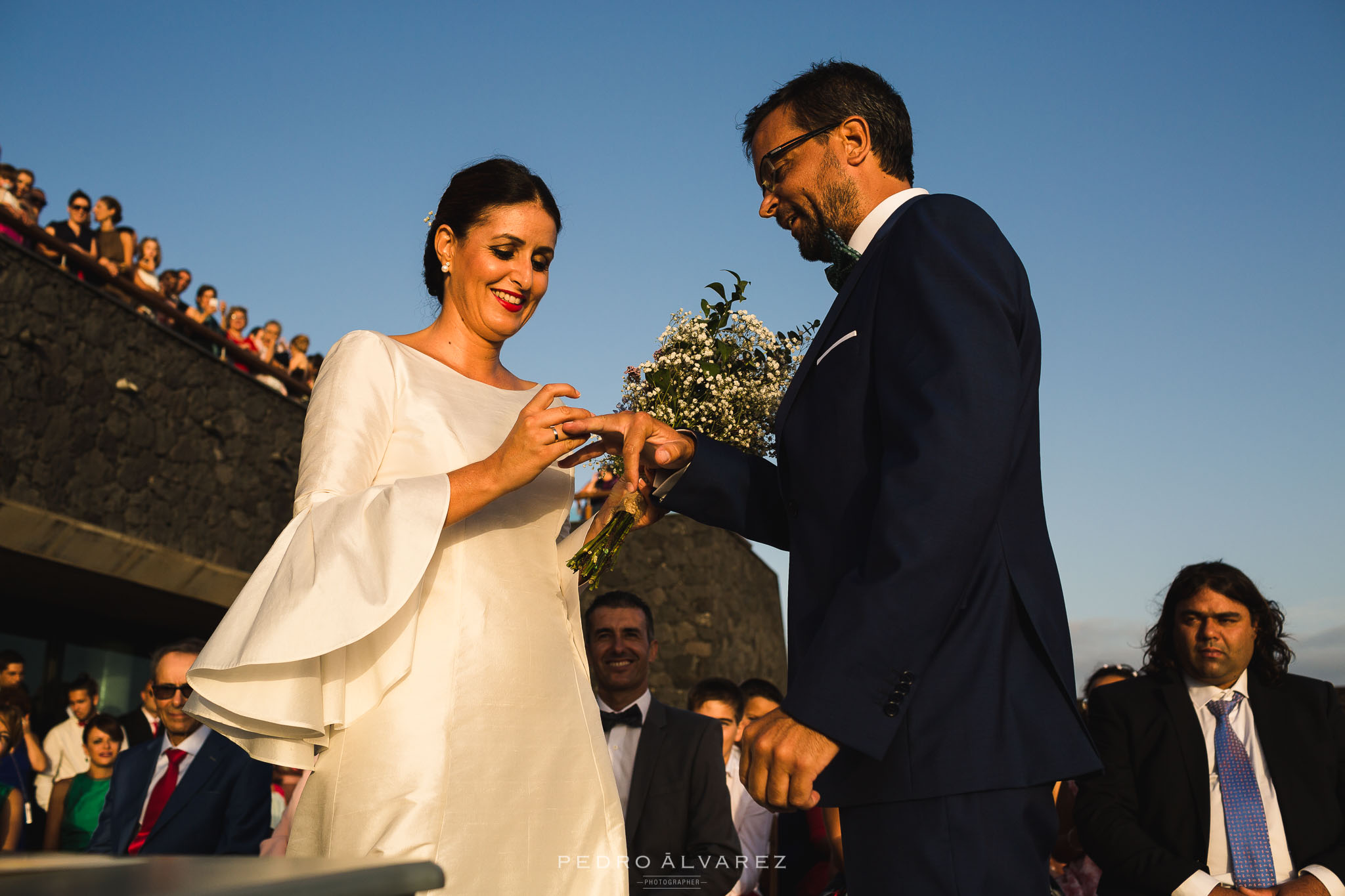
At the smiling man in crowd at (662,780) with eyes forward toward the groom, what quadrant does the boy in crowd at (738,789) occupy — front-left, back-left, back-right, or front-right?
back-left

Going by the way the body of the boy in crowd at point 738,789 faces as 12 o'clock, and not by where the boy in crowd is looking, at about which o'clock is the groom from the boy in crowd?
The groom is roughly at 12 o'clock from the boy in crowd.

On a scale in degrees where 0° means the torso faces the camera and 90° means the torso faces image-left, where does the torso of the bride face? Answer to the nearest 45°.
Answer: approximately 315°

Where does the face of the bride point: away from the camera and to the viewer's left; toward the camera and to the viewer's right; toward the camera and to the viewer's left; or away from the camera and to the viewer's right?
toward the camera and to the viewer's right

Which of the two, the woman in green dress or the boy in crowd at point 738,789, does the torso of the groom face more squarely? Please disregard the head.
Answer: the woman in green dress

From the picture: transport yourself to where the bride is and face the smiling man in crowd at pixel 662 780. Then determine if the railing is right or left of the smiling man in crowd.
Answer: left

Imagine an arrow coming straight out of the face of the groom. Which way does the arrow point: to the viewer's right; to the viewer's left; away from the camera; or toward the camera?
to the viewer's left

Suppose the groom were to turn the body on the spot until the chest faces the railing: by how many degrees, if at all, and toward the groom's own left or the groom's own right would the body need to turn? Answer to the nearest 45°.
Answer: approximately 45° to the groom's own right

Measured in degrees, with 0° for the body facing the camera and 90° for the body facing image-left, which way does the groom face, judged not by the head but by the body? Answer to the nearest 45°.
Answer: approximately 90°

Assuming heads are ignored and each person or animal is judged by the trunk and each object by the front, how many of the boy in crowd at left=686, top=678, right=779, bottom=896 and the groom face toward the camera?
1
